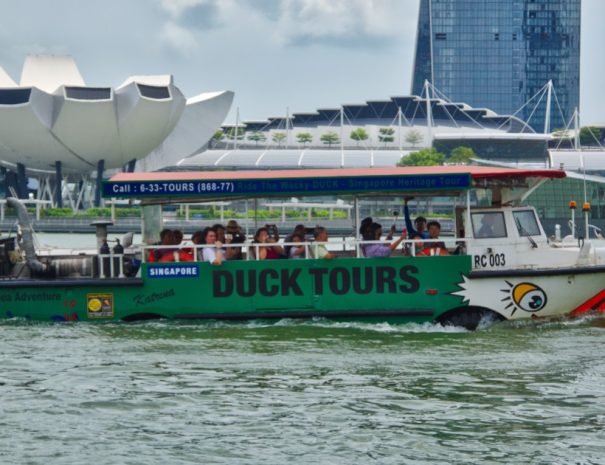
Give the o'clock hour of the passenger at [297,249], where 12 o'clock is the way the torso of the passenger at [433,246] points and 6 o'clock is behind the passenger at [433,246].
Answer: the passenger at [297,249] is roughly at 3 o'clock from the passenger at [433,246].

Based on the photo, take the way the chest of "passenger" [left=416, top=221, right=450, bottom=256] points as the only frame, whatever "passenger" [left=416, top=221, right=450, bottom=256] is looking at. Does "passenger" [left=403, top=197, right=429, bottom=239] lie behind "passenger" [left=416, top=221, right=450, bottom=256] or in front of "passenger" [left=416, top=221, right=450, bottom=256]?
behind

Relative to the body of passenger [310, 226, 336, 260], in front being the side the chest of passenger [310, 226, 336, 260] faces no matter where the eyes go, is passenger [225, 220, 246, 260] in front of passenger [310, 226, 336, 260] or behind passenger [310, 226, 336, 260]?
behind

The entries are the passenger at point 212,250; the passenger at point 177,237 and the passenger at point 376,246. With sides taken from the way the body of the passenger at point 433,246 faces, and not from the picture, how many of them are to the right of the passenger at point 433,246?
3

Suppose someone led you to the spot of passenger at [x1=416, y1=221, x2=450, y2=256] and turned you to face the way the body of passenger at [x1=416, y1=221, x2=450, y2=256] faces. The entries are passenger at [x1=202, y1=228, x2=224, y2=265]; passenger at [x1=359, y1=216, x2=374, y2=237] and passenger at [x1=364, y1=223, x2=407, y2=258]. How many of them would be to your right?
3

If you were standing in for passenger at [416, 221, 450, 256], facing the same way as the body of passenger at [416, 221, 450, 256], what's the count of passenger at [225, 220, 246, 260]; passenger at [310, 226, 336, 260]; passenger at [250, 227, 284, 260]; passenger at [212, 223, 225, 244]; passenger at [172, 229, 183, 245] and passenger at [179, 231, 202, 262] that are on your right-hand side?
6

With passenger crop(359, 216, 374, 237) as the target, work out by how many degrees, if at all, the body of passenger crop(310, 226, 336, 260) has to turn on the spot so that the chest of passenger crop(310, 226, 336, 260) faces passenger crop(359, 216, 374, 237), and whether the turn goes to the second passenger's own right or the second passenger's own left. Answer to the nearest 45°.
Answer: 0° — they already face them

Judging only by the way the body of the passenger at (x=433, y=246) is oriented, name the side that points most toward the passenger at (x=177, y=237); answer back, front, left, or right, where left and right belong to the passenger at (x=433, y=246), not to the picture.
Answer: right

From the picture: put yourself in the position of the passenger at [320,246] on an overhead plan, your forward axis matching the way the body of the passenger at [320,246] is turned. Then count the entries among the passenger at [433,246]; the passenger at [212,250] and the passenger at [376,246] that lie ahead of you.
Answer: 2

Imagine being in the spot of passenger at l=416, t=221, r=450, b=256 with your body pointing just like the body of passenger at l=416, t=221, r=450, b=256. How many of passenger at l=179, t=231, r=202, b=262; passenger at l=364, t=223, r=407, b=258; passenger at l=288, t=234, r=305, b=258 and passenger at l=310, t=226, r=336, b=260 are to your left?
0

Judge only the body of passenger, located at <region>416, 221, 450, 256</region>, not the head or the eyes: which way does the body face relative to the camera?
toward the camera

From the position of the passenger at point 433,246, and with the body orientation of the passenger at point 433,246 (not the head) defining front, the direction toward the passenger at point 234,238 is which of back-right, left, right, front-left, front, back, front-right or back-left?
right

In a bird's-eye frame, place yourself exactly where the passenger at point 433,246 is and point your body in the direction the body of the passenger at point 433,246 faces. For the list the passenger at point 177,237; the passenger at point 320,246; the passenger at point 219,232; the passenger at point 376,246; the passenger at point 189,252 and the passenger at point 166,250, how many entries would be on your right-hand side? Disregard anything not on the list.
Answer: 6
